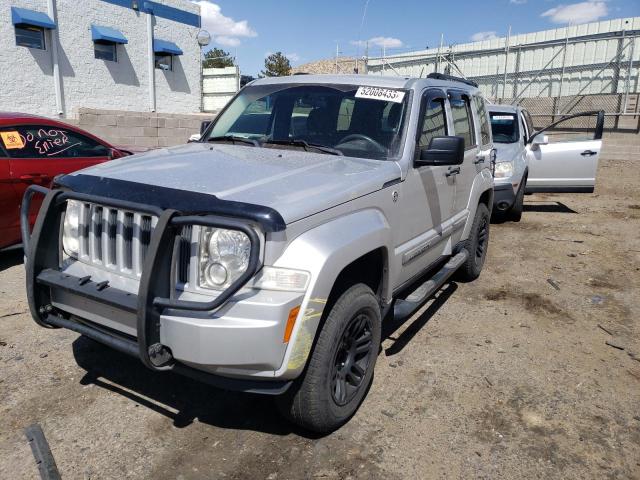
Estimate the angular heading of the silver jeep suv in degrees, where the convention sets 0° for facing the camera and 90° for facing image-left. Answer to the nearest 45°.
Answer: approximately 45°

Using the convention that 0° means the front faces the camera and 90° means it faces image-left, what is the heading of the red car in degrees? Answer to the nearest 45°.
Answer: approximately 270°

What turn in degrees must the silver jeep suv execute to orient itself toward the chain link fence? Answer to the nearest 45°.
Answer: approximately 180°

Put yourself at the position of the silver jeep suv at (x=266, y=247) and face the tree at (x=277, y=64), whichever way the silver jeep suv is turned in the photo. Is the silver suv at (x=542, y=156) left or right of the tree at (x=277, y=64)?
right

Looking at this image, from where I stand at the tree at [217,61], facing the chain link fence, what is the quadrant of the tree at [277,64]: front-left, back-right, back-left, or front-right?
front-left

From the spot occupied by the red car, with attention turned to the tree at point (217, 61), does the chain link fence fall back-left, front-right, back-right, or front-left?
front-right

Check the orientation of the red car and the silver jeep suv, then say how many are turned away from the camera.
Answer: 0

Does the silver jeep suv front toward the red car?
no

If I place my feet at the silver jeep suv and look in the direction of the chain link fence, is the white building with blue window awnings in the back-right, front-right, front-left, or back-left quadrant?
front-left

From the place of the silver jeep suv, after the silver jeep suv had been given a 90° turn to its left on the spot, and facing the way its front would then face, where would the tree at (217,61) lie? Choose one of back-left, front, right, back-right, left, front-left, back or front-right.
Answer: back-left

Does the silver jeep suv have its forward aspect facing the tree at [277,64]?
no

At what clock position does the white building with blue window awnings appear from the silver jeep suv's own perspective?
The white building with blue window awnings is roughly at 4 o'clock from the silver jeep suv.

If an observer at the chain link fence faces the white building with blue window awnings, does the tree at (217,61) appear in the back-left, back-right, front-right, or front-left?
front-right

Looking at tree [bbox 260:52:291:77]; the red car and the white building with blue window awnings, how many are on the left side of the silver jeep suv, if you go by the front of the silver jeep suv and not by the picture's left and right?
0

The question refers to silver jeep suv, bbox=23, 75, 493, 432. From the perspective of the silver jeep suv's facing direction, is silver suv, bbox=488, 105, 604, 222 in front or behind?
behind
